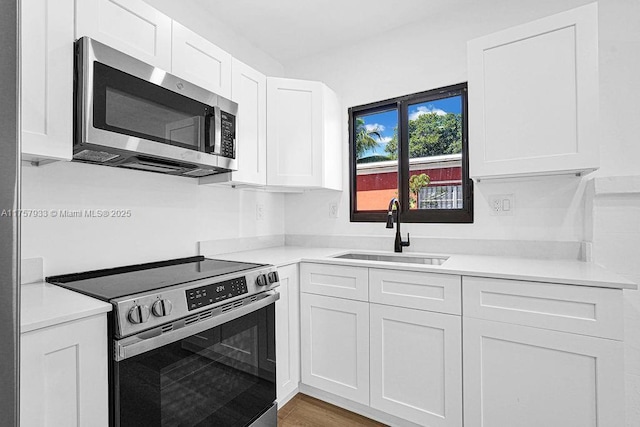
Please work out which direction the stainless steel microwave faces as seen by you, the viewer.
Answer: facing the viewer and to the right of the viewer

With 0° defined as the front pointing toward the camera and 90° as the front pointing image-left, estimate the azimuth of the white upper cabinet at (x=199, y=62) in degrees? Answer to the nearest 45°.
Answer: approximately 315°

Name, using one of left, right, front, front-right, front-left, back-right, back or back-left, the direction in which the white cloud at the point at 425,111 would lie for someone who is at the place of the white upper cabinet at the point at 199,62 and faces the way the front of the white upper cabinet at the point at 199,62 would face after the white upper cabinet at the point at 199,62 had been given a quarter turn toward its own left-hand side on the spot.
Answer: front-right

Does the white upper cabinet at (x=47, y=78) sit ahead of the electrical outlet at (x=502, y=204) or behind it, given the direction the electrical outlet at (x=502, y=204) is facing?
ahead

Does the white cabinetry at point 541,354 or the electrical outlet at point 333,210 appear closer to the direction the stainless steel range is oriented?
the white cabinetry

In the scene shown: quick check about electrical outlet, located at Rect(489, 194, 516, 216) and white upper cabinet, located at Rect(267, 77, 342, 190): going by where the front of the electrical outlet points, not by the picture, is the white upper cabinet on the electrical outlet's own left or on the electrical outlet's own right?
on the electrical outlet's own right

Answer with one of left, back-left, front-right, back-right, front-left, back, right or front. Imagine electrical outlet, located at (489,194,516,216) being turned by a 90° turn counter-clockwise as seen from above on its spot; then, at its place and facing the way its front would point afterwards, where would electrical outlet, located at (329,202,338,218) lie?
back

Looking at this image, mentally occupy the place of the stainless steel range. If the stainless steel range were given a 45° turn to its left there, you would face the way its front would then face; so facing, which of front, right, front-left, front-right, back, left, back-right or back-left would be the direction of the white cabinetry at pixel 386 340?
front

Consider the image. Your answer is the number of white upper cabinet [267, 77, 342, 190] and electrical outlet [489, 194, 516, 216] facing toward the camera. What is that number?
2
